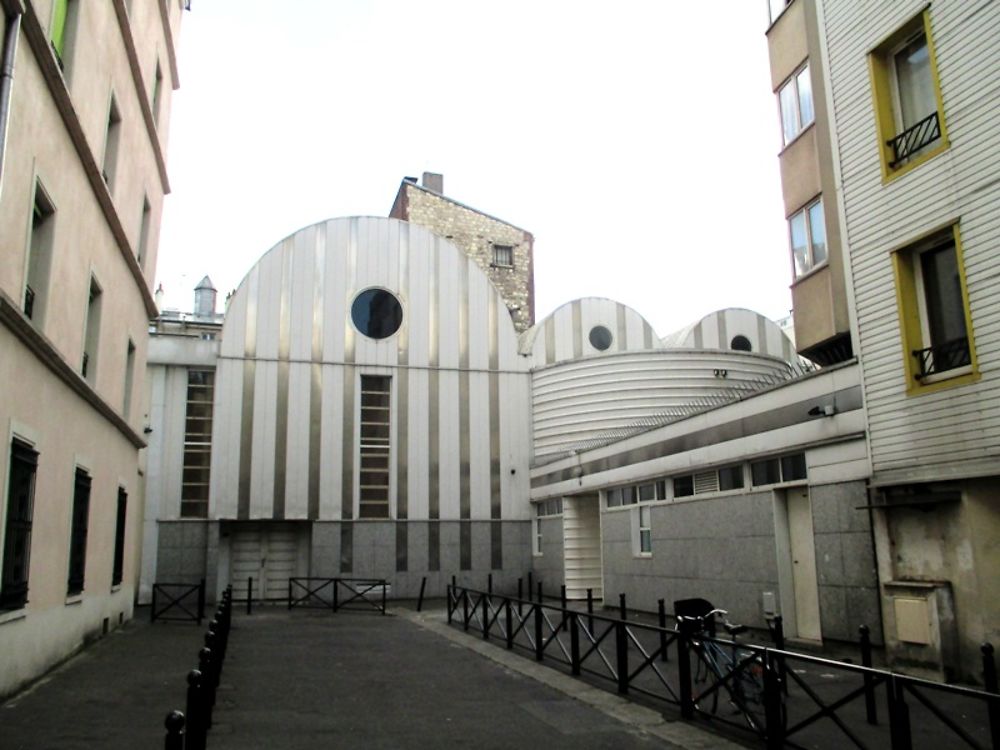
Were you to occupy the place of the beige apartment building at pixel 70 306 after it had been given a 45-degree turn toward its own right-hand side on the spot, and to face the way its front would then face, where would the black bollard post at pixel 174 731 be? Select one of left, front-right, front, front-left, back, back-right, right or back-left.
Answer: front-right

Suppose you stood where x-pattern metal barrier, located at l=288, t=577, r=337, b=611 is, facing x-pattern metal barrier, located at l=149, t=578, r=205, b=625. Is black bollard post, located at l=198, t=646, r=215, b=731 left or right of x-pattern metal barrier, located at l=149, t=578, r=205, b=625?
left

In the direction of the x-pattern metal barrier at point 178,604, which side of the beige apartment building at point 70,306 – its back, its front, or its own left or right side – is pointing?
left

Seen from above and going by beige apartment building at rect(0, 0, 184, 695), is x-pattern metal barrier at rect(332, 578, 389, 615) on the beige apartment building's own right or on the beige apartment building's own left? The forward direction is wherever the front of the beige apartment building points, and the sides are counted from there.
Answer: on the beige apartment building's own left

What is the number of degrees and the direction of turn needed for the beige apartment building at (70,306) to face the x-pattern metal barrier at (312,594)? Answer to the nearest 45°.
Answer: approximately 45° to its left

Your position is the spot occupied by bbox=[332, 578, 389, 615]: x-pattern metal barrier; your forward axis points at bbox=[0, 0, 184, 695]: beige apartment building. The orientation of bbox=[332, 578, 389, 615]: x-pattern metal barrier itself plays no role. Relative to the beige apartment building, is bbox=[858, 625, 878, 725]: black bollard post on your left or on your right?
left

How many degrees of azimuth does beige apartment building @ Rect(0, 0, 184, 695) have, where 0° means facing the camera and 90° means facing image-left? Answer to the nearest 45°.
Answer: approximately 270°

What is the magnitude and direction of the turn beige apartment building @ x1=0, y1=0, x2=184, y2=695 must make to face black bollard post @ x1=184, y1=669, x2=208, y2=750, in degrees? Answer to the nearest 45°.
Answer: approximately 90° to its right

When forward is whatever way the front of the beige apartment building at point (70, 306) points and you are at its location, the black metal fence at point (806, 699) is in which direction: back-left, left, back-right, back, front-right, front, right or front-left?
front-right

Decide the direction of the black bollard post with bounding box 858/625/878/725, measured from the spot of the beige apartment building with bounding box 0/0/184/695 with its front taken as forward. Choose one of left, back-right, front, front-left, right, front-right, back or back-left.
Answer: front-right
